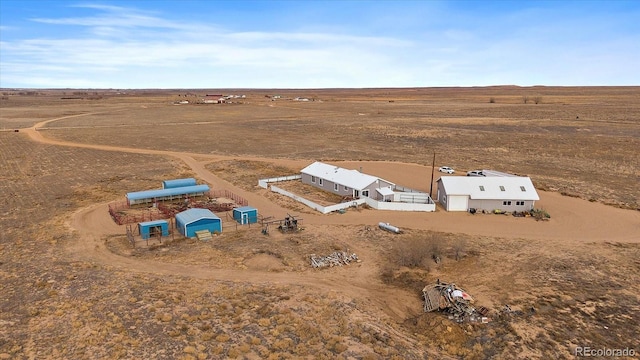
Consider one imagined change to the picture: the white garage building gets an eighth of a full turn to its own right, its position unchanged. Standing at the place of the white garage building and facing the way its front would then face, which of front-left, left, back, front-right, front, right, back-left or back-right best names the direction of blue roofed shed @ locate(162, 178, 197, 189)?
front-right

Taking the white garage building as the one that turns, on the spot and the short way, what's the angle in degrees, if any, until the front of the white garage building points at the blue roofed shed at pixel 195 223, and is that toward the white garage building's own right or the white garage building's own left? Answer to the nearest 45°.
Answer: approximately 45° to the white garage building's own right

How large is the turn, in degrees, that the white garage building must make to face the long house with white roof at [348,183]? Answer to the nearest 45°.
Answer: approximately 90° to its right

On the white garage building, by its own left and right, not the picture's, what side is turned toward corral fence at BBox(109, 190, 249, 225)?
right

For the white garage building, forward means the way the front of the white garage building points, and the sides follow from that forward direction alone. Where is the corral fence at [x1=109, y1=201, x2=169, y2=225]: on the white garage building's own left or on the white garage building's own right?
on the white garage building's own right

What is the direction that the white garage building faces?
toward the camera

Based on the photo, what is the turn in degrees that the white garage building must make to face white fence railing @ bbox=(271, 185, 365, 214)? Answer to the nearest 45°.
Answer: approximately 90° to its right

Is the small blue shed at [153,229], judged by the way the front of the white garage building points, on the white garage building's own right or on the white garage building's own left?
on the white garage building's own right

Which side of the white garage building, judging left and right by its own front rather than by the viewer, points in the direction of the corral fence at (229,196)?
right

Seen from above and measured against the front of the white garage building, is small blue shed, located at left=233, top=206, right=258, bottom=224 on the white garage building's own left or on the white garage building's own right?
on the white garage building's own right
